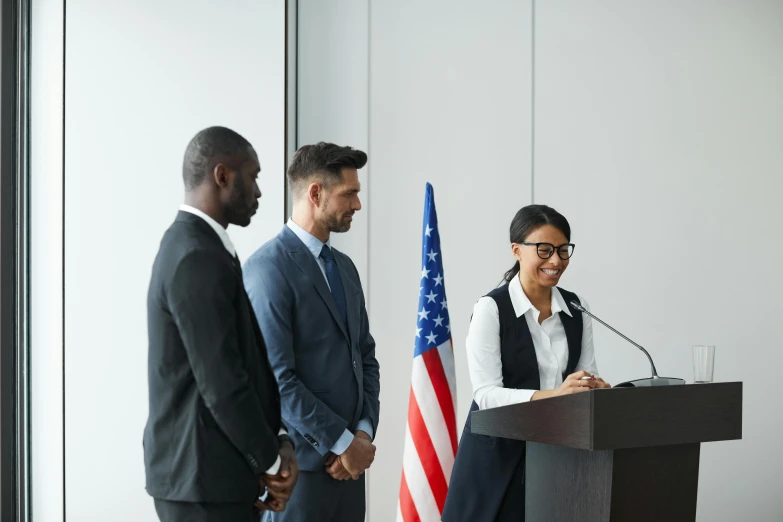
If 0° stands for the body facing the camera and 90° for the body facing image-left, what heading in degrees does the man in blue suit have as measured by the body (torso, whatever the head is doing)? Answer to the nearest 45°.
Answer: approximately 315°

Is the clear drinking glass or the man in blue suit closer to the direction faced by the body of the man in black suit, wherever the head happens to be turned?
the clear drinking glass

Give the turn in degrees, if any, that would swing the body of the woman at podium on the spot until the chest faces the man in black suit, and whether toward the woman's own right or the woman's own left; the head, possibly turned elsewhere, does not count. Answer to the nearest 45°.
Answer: approximately 90° to the woman's own right

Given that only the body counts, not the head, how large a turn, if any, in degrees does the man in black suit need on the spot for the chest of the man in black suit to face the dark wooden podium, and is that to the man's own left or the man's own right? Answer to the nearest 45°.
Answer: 0° — they already face it

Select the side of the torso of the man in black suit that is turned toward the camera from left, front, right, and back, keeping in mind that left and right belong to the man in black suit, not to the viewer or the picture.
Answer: right

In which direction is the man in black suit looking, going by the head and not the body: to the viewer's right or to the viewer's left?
to the viewer's right

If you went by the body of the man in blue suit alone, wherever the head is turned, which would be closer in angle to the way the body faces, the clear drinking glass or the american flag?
the clear drinking glass

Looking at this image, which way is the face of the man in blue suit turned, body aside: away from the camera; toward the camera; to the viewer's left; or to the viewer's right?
to the viewer's right

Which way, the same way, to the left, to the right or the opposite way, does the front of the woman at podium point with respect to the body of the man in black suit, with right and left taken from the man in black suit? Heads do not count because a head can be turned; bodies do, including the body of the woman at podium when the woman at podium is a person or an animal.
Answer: to the right

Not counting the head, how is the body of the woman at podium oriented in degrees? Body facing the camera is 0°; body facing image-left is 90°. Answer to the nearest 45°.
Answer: approximately 315°

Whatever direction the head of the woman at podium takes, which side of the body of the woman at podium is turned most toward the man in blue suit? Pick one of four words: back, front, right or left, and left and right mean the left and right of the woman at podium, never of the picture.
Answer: right
